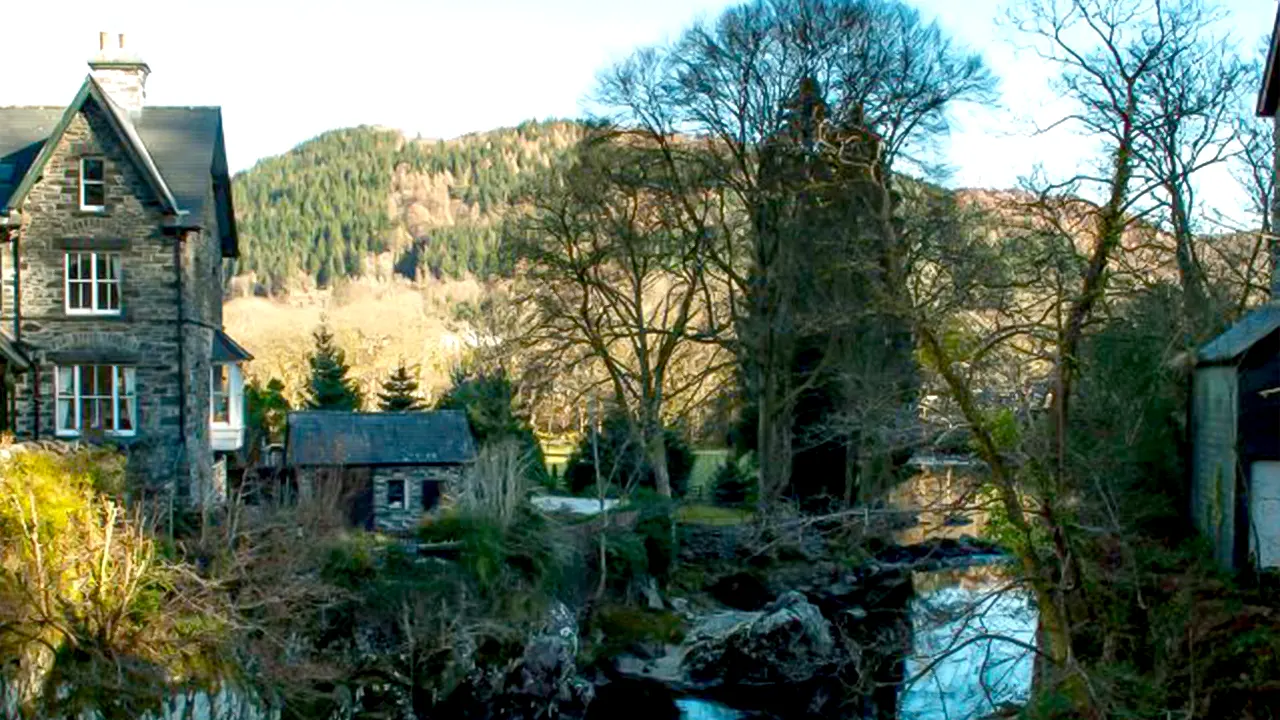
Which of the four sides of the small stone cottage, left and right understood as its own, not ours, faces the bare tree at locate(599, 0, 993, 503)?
left

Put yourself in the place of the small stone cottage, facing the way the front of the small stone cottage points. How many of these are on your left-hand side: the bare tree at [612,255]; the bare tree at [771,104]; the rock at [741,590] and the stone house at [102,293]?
3

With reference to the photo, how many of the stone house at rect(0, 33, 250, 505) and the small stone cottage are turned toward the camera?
2

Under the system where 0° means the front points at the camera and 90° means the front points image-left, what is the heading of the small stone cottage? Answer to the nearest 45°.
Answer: approximately 0°

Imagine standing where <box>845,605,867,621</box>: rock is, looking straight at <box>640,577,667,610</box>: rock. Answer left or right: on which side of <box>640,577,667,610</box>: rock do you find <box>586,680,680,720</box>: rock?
left

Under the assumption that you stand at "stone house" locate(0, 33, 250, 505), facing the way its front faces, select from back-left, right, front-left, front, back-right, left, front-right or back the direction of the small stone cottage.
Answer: back-left

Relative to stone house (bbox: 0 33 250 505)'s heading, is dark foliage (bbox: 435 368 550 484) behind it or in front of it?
behind

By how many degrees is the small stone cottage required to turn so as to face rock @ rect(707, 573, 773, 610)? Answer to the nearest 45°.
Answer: approximately 90° to its left

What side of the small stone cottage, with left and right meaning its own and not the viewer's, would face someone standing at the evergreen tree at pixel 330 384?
back

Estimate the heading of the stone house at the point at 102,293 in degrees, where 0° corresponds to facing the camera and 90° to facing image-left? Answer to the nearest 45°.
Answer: approximately 0°

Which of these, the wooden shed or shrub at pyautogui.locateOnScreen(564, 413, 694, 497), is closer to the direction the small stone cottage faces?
the wooden shed
